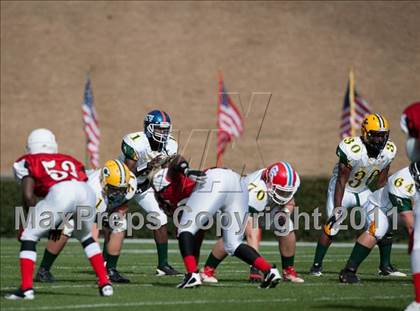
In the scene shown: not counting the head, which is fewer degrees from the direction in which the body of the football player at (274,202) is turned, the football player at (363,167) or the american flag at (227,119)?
the football player

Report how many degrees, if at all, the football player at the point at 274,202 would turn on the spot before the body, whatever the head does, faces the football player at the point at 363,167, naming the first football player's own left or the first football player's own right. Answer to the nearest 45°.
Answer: approximately 90° to the first football player's own left

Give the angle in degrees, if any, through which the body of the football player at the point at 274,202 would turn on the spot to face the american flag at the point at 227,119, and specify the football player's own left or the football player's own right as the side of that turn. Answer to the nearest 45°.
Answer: approximately 135° to the football player's own left

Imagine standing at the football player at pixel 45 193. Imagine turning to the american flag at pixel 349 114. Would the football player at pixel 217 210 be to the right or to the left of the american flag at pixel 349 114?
right

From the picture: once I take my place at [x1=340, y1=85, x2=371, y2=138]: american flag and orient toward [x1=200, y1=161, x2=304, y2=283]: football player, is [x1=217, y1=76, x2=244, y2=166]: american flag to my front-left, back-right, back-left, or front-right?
front-right

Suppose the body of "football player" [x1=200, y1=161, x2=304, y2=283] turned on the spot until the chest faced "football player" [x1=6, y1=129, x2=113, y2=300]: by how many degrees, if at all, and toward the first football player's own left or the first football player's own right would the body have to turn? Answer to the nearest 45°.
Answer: approximately 90° to the first football player's own right

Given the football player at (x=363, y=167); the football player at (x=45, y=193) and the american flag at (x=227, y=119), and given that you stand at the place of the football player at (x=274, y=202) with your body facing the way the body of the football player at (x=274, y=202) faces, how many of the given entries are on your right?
1

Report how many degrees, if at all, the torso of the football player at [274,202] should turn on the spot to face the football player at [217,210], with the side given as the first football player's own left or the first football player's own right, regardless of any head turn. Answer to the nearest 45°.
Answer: approximately 90° to the first football player's own right

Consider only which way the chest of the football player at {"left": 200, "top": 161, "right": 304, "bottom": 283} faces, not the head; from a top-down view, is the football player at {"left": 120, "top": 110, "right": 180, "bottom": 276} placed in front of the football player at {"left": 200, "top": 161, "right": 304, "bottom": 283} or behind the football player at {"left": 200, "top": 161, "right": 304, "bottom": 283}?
behind

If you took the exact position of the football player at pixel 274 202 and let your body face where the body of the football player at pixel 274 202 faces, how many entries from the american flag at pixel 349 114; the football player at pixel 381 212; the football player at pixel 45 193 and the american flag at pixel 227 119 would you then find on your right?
1

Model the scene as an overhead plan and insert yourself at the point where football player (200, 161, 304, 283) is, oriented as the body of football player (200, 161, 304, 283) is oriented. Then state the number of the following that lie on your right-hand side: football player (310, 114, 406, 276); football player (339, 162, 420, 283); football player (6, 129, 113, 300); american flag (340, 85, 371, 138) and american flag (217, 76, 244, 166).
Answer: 1

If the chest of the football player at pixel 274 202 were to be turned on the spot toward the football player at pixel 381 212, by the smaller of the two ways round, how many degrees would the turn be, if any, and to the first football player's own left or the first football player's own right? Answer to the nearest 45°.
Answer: approximately 45° to the first football player's own left

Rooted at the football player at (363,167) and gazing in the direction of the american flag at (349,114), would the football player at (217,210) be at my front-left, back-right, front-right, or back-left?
back-left

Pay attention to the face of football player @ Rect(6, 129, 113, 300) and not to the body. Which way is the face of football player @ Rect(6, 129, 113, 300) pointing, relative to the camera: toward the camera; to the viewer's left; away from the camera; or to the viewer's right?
away from the camera

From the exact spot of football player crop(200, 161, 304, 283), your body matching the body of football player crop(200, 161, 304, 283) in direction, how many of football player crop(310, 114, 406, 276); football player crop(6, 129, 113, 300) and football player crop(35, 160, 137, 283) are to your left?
1

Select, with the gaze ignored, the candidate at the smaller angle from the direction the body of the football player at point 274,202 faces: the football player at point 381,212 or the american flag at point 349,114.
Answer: the football player

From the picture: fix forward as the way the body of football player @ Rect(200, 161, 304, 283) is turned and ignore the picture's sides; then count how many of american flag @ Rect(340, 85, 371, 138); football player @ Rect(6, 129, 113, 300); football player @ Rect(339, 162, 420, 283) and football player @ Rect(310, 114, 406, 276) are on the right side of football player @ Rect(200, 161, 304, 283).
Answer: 1
